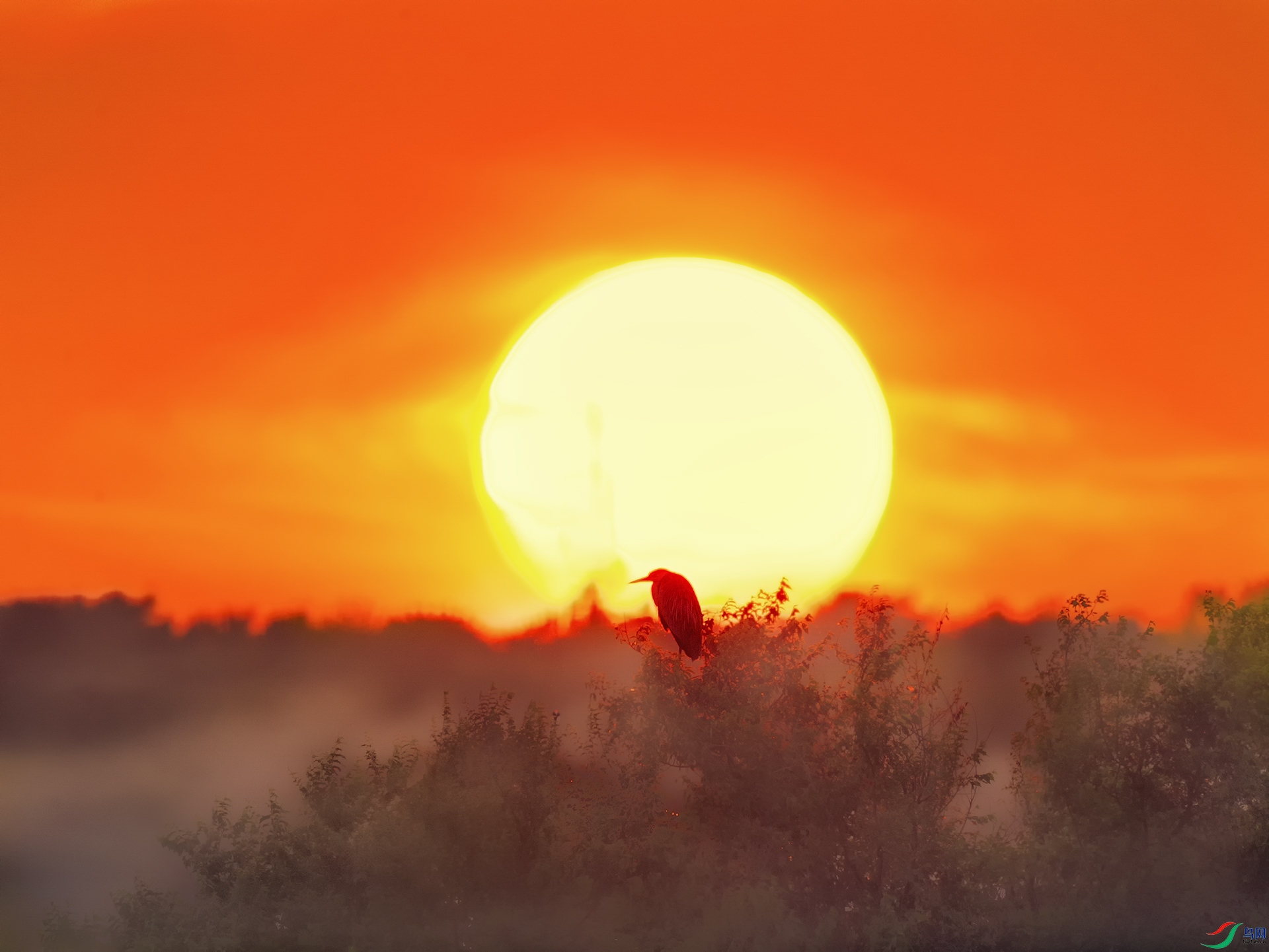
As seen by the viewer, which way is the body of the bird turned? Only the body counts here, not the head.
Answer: to the viewer's left
